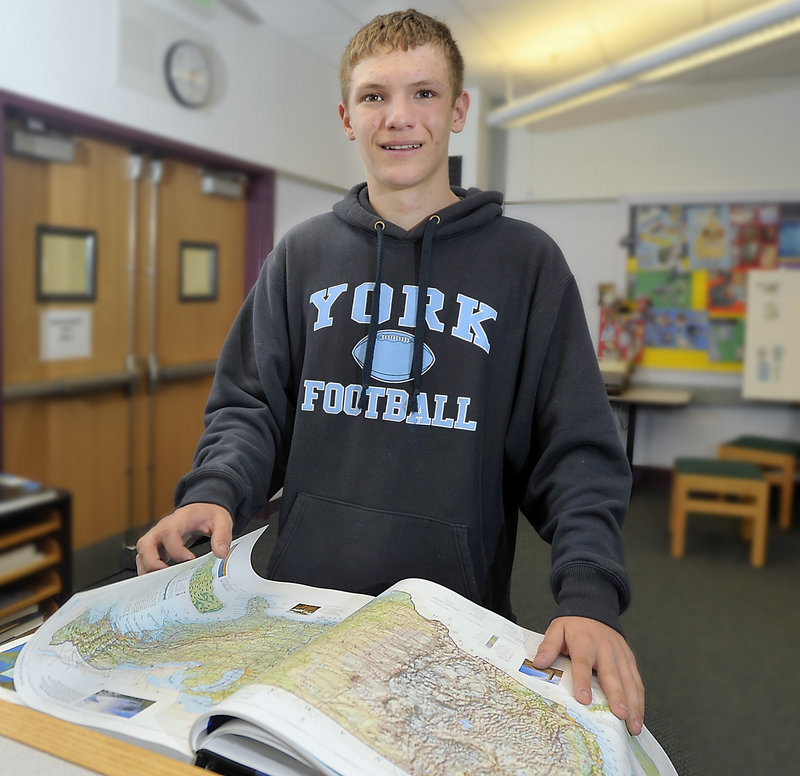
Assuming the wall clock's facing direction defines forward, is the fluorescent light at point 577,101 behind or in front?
in front

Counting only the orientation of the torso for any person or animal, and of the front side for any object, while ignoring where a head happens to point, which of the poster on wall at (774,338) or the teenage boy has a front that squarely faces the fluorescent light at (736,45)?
the poster on wall

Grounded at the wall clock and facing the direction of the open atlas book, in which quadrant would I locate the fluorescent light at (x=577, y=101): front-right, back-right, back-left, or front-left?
front-left

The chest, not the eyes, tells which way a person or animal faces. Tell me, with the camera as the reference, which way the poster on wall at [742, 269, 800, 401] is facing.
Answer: facing the viewer

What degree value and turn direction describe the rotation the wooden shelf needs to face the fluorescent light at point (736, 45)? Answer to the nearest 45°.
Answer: approximately 45° to its left

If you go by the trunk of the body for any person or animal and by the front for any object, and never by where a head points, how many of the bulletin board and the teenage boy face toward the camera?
2

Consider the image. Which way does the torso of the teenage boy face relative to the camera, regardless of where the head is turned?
toward the camera

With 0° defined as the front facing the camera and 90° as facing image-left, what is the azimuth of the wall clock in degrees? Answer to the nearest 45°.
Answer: approximately 315°

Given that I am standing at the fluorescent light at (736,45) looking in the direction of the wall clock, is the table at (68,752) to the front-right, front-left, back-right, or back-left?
front-left

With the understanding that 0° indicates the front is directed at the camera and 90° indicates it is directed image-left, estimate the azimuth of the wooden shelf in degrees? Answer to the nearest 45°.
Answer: approximately 315°

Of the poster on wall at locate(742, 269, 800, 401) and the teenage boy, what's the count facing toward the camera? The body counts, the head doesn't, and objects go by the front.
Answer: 2

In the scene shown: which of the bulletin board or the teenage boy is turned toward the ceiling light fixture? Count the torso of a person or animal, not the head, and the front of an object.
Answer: the bulletin board

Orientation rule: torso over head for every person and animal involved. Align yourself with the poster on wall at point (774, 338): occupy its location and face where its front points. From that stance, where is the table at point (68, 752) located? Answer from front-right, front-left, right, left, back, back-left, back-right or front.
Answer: front

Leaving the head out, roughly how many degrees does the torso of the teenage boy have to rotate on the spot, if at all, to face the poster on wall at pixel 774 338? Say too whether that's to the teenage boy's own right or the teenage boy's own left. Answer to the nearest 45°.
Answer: approximately 135° to the teenage boy's own left

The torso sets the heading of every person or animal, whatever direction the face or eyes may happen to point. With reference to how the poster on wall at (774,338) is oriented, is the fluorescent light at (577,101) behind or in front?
in front
